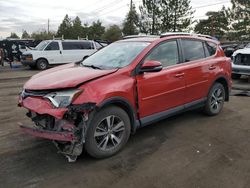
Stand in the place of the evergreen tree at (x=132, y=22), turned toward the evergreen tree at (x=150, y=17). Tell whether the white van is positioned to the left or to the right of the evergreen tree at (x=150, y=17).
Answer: right

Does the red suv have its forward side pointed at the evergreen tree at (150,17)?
no

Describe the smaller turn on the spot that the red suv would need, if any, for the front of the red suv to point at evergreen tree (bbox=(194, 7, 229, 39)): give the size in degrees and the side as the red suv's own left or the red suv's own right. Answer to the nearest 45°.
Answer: approximately 135° to the red suv's own right

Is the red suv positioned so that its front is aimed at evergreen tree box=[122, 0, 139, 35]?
no

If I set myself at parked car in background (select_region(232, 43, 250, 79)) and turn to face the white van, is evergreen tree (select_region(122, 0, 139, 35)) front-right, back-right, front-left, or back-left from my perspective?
front-right

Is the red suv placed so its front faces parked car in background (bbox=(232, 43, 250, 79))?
no

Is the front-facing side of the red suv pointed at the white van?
no

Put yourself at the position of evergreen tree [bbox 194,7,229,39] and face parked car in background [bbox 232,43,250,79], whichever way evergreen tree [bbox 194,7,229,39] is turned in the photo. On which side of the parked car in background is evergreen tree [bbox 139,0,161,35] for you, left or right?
right

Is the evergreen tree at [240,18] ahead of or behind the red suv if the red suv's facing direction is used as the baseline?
behind

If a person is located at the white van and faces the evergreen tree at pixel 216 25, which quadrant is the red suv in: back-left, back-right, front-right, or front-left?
back-right

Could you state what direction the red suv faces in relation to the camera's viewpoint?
facing the viewer and to the left of the viewer
